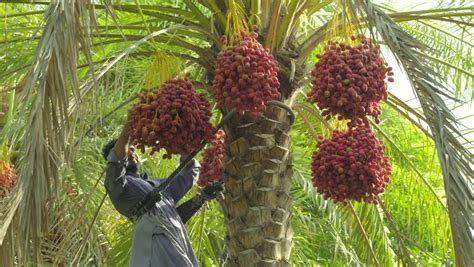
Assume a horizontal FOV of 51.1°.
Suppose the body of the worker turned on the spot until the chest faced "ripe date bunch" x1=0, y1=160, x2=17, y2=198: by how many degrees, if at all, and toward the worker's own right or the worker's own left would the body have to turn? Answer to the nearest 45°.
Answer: approximately 135° to the worker's own left

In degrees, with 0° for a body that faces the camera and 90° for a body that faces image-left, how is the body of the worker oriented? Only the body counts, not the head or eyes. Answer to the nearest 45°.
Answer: approximately 270°
